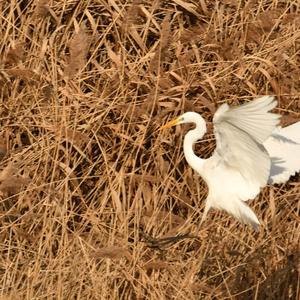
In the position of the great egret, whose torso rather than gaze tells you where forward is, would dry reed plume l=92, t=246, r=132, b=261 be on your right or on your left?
on your left

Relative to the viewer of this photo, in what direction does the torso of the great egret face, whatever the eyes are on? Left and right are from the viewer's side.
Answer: facing to the left of the viewer

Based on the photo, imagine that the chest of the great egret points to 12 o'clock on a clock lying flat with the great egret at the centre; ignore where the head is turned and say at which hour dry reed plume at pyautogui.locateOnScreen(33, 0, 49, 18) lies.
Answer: The dry reed plume is roughly at 1 o'clock from the great egret.

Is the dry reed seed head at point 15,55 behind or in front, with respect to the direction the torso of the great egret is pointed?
in front

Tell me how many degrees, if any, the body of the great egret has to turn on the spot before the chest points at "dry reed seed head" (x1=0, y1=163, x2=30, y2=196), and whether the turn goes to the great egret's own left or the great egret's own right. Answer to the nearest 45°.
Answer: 0° — it already faces it

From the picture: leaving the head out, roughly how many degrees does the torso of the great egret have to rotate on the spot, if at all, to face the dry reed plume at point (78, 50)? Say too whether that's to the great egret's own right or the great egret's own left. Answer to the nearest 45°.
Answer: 0° — it already faces it
